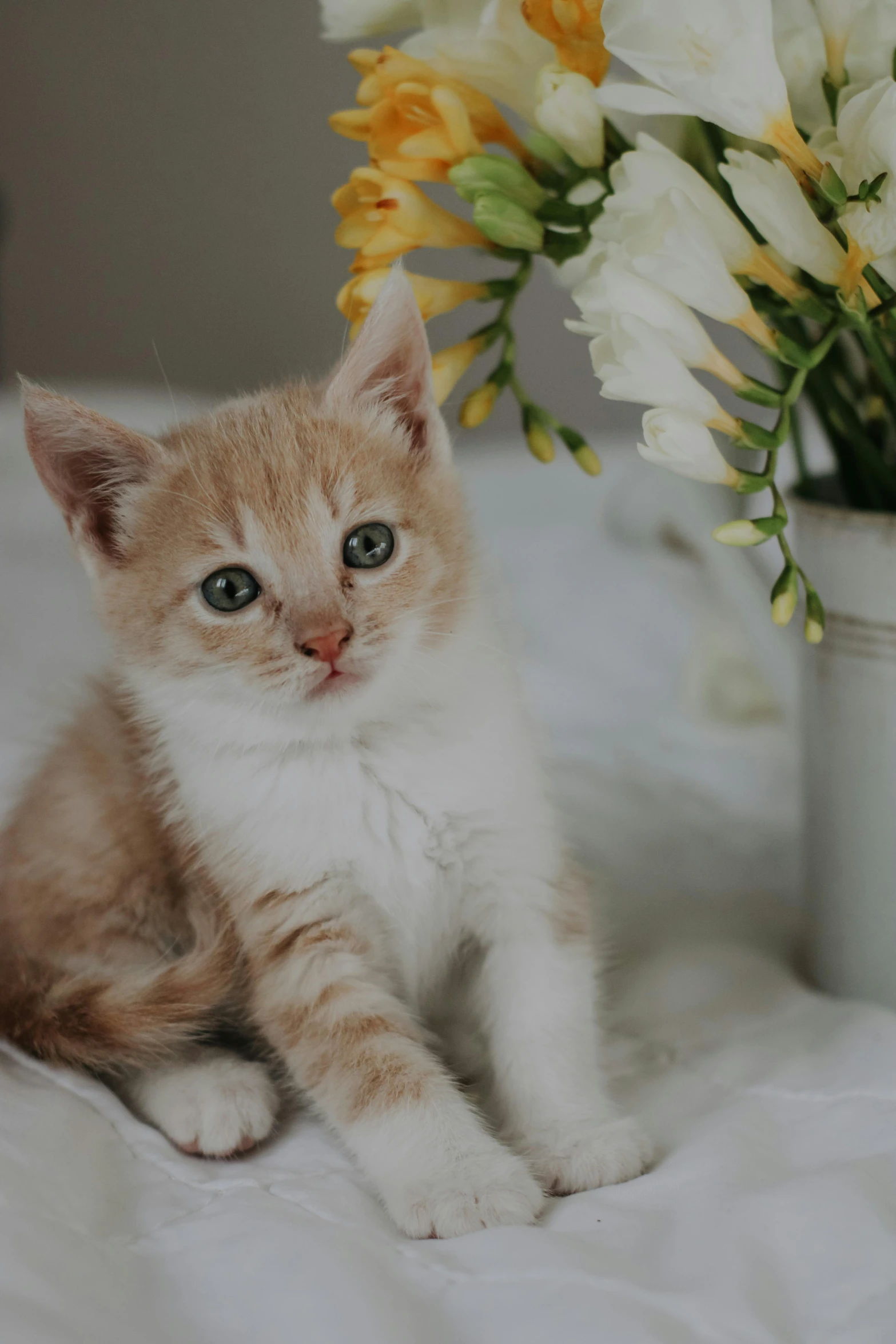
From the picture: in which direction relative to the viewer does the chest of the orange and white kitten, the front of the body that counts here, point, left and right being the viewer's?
facing the viewer and to the right of the viewer
